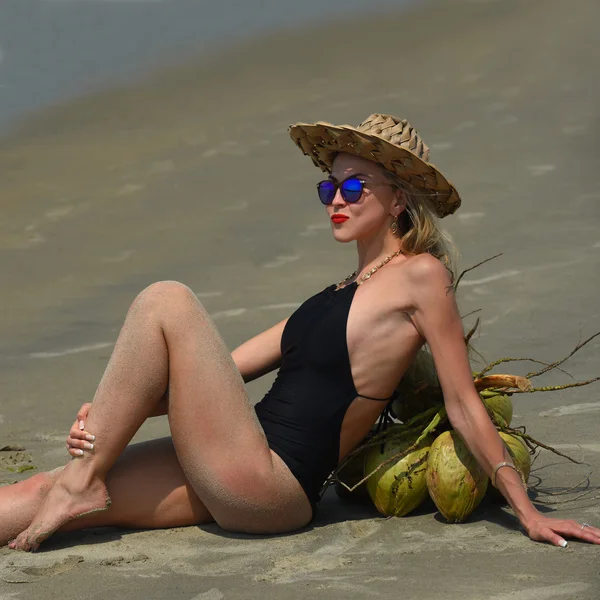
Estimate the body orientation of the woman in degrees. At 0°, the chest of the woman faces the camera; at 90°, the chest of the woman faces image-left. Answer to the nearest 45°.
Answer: approximately 90°

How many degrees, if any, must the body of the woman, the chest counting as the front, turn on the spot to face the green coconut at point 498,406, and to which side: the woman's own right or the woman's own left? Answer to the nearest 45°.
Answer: approximately 180°
